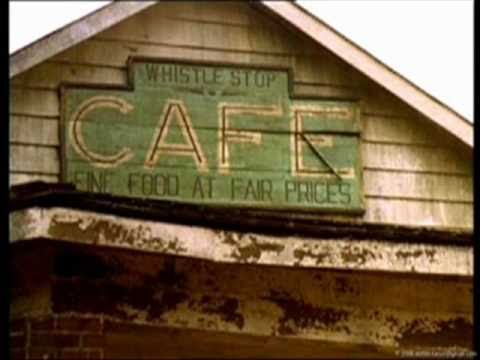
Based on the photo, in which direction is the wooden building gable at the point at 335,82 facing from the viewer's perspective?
toward the camera

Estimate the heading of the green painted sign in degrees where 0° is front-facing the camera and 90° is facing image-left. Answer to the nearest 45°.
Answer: approximately 0°
